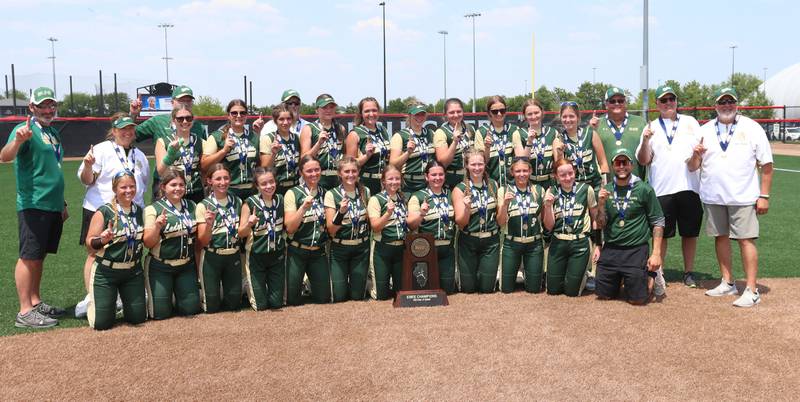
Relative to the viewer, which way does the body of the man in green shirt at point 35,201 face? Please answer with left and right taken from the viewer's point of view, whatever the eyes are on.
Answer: facing the viewer and to the right of the viewer

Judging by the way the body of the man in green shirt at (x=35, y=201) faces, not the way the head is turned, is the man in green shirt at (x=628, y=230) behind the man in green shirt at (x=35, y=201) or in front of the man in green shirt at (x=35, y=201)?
in front
